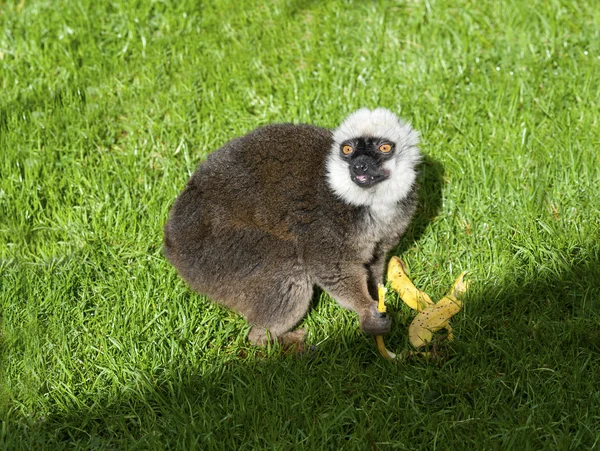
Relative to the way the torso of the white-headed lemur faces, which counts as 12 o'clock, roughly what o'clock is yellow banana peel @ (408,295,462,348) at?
The yellow banana peel is roughly at 1 o'clock from the white-headed lemur.

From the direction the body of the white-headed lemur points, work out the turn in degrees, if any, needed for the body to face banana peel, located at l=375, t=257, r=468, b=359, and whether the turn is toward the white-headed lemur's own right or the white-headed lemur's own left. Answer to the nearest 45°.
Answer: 0° — it already faces it

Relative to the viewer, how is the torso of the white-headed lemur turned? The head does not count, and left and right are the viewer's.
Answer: facing to the right of the viewer
